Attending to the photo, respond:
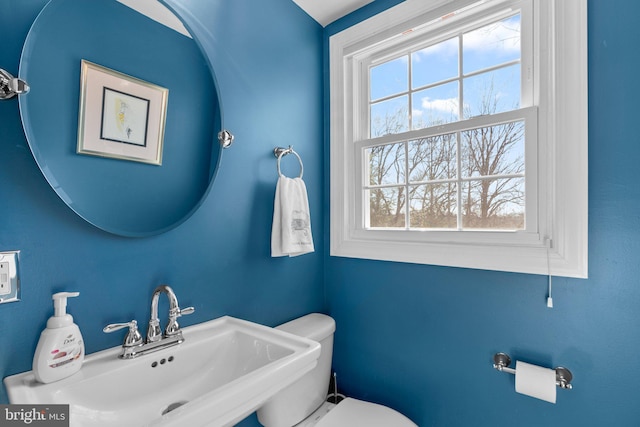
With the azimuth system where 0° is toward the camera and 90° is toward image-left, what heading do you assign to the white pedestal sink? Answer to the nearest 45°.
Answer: approximately 315°

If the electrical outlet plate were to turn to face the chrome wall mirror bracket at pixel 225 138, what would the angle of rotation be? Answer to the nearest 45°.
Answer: approximately 45° to its left

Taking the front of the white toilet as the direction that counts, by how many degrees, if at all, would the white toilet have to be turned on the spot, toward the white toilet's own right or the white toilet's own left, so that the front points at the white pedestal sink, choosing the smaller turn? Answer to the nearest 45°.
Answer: approximately 90° to the white toilet's own right

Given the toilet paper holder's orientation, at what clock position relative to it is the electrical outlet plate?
The electrical outlet plate is roughly at 12 o'clock from the toilet paper holder.
